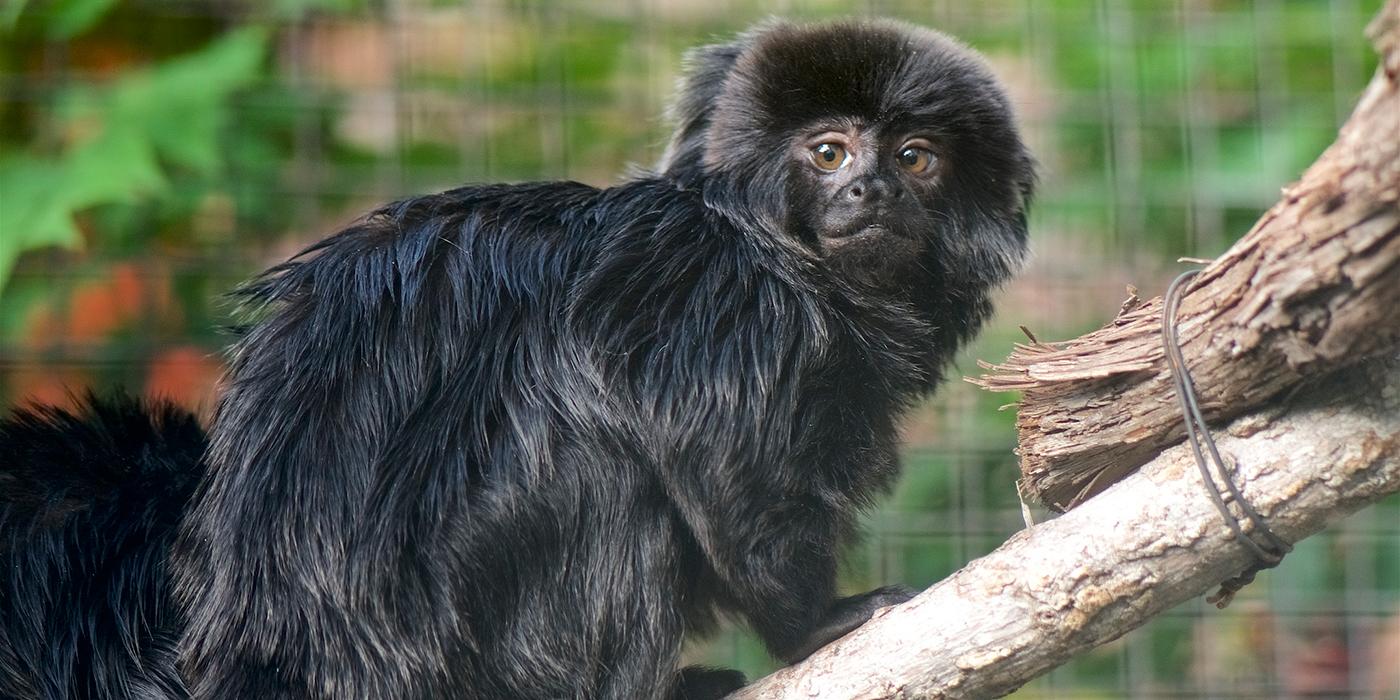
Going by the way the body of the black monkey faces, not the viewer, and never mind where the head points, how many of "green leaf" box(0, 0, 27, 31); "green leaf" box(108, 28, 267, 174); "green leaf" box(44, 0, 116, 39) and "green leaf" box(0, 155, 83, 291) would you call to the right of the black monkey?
0

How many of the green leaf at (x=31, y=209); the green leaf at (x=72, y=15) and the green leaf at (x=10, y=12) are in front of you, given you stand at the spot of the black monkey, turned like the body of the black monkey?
0

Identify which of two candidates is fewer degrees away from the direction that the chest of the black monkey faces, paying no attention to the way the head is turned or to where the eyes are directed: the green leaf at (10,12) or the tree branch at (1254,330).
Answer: the tree branch

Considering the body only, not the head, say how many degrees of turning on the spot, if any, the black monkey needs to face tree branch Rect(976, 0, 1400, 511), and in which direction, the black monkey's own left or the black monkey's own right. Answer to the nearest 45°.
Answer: approximately 45° to the black monkey's own right

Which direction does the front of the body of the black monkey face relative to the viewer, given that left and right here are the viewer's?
facing to the right of the viewer

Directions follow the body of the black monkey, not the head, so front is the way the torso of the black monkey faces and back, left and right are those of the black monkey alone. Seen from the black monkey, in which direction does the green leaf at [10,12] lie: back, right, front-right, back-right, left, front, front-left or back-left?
back-left

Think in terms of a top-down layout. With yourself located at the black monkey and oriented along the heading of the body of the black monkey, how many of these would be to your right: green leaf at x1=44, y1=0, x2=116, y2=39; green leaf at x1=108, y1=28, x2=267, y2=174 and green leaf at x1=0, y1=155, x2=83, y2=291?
0

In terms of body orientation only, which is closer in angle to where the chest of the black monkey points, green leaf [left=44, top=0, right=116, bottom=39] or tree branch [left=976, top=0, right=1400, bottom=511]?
the tree branch

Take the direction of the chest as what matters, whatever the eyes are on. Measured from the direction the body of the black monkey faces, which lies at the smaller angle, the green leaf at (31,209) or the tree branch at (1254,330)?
the tree branch

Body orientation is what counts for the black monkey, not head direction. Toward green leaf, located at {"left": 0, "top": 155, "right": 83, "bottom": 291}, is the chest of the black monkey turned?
no

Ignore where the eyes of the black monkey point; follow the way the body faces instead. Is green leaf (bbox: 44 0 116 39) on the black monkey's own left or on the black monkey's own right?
on the black monkey's own left

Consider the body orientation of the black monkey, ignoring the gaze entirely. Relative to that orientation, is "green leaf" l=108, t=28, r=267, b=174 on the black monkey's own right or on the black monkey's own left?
on the black monkey's own left
